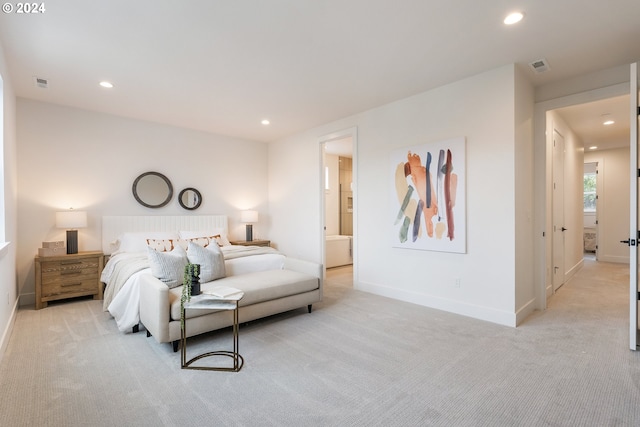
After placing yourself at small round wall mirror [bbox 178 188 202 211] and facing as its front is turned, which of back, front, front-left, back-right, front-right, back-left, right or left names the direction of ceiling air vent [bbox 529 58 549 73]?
front-left

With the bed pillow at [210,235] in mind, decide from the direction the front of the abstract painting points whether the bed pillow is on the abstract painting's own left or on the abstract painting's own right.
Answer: on the abstract painting's own right

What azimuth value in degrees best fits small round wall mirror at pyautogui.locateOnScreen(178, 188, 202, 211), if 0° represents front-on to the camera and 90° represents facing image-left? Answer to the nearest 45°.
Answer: approximately 0°

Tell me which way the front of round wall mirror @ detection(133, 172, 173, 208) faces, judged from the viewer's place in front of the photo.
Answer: facing the viewer

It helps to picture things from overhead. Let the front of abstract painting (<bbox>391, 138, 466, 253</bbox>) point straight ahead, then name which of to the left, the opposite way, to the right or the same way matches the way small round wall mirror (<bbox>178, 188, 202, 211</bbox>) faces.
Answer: to the left

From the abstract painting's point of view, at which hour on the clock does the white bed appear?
The white bed is roughly at 1 o'clock from the abstract painting.

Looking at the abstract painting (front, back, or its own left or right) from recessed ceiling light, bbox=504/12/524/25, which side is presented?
left

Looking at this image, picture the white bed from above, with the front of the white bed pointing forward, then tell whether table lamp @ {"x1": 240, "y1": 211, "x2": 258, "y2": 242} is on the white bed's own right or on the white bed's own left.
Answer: on the white bed's own left

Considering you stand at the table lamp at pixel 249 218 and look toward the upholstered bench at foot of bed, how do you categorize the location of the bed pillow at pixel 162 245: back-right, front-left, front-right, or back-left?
front-right

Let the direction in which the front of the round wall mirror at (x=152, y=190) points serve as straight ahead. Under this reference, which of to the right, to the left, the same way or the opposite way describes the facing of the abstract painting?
to the right

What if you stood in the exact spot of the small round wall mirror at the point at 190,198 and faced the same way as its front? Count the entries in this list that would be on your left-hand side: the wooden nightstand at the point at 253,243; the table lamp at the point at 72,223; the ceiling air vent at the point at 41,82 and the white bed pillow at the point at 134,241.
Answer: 1

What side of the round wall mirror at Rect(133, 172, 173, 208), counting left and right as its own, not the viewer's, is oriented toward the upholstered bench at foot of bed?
front

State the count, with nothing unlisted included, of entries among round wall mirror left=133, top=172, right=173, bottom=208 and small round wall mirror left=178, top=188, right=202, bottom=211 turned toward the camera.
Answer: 2

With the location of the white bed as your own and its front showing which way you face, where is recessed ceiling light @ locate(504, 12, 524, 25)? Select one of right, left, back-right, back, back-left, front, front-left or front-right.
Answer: front

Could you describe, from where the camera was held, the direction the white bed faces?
facing the viewer and to the right of the viewer

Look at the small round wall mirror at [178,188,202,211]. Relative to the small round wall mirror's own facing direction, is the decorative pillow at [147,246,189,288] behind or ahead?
ahead

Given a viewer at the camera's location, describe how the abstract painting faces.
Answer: facing the viewer and to the left of the viewer
